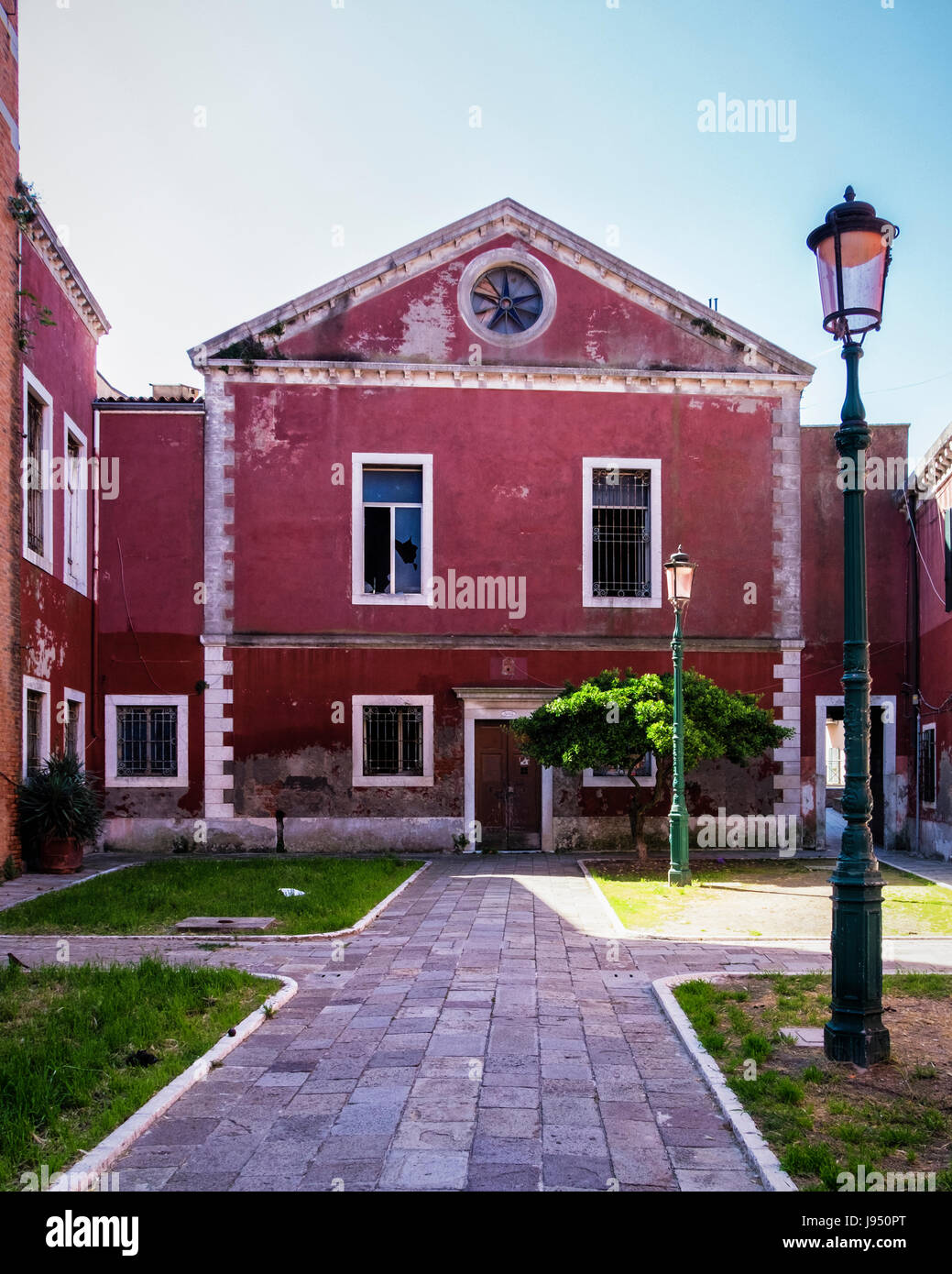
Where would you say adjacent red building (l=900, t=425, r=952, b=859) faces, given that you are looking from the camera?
facing to the left of the viewer

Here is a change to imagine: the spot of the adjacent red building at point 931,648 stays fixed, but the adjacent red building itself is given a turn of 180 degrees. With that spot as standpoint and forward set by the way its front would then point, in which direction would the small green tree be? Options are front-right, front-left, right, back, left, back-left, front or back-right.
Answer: back-right

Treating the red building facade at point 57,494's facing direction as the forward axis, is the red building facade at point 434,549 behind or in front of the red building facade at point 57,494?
in front

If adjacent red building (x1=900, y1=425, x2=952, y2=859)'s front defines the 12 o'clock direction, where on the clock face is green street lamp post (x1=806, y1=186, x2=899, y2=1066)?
The green street lamp post is roughly at 9 o'clock from the adjacent red building.

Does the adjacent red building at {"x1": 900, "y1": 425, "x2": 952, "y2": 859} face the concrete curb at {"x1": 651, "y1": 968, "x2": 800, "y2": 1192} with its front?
no

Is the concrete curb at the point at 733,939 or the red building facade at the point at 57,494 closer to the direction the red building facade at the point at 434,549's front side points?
the concrete curb

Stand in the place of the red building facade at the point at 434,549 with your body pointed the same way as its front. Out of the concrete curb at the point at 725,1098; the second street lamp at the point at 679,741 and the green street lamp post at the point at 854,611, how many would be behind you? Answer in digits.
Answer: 0

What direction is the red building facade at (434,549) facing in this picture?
toward the camera

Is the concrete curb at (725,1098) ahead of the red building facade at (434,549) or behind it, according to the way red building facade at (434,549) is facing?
ahead

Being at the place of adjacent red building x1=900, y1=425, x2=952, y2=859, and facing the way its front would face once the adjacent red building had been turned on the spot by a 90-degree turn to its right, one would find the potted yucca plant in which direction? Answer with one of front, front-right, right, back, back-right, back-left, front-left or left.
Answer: back-left

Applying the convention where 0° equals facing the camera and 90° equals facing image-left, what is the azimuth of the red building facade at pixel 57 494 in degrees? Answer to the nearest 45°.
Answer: approximately 270°

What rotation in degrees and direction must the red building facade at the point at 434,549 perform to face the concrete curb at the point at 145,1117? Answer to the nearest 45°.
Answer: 0° — it already faces it
